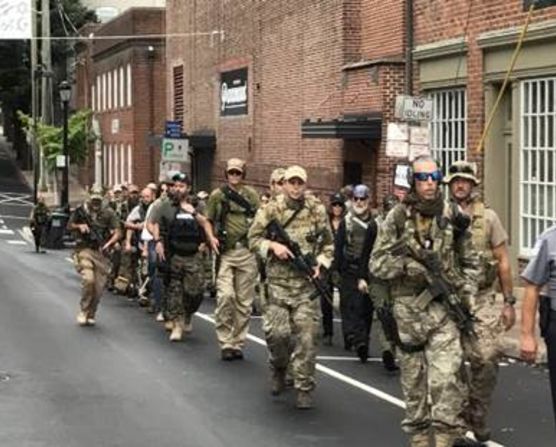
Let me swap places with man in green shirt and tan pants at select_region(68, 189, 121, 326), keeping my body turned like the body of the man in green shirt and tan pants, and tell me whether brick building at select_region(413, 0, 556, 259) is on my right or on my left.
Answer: on my left

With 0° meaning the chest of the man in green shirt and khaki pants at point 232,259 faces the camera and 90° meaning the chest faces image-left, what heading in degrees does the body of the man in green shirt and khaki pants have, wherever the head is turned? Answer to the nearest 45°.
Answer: approximately 0°

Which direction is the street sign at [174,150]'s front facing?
toward the camera

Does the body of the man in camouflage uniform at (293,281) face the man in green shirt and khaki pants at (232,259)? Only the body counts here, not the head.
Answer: no

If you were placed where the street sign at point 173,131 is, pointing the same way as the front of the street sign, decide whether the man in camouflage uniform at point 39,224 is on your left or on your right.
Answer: on your right

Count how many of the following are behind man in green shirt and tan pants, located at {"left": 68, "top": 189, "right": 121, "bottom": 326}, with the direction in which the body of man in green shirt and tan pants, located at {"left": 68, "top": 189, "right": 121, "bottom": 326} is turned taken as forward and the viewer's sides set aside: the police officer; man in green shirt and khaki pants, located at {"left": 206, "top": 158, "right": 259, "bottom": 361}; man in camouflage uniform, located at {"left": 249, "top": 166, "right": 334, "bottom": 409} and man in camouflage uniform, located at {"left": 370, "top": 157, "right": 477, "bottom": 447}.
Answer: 0

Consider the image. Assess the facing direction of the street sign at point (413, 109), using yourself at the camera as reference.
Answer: facing the viewer

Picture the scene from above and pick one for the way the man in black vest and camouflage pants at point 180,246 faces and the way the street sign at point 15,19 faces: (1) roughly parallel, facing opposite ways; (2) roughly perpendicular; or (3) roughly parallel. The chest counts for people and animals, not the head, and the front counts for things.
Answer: roughly parallel

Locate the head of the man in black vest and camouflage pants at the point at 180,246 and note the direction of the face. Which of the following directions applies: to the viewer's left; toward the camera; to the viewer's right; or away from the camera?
toward the camera

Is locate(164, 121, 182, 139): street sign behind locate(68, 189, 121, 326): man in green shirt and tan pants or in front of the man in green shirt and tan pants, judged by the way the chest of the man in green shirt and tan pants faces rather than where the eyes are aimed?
behind

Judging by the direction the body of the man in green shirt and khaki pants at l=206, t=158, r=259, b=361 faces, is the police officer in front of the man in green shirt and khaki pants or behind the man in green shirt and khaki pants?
in front

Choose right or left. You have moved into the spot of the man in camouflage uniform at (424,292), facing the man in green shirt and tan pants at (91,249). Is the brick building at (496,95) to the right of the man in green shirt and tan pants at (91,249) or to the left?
right

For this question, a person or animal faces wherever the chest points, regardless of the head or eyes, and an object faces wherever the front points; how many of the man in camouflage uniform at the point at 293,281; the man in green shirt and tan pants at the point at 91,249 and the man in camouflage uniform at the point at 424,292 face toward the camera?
3

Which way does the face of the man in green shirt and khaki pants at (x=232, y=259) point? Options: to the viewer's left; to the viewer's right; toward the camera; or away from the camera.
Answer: toward the camera

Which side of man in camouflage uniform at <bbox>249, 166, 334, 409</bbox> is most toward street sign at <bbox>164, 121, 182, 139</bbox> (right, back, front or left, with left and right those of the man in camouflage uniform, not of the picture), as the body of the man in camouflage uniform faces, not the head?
back

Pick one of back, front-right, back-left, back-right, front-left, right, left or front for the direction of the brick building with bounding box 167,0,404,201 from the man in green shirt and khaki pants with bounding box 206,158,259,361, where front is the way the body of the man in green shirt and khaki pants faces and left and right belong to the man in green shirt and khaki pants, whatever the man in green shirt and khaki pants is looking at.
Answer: back

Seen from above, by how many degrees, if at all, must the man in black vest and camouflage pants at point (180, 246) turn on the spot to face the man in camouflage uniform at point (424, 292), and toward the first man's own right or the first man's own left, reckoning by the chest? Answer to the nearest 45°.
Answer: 0° — they already face them

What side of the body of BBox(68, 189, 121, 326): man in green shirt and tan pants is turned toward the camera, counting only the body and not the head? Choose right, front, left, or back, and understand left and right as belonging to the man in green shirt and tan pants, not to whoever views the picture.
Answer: front

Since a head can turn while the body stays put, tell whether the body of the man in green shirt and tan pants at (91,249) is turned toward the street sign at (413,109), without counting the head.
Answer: no

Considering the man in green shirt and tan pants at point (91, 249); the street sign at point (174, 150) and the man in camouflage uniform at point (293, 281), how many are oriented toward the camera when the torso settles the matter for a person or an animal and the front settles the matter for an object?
3
